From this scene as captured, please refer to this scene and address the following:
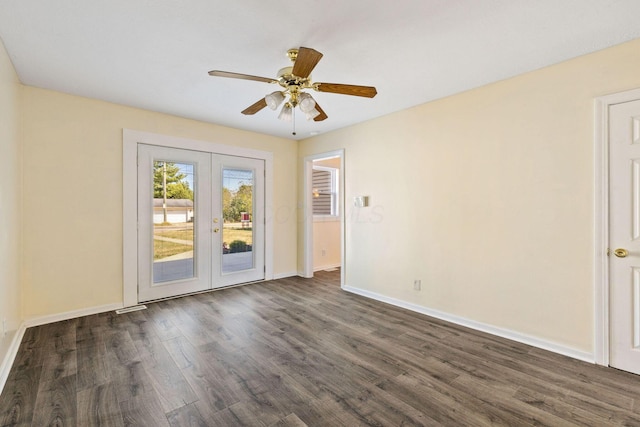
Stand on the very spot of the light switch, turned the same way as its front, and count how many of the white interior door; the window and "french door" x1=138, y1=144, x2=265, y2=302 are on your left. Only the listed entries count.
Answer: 1

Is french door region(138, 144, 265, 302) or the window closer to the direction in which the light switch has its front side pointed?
the french door

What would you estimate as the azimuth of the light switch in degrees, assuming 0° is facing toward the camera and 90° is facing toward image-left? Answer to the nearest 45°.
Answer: approximately 45°

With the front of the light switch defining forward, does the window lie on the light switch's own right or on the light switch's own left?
on the light switch's own right

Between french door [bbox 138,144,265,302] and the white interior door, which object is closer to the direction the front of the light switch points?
the french door

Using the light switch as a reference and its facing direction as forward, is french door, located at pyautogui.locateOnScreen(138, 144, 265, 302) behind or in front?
in front

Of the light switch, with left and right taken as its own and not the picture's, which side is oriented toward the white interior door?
left
